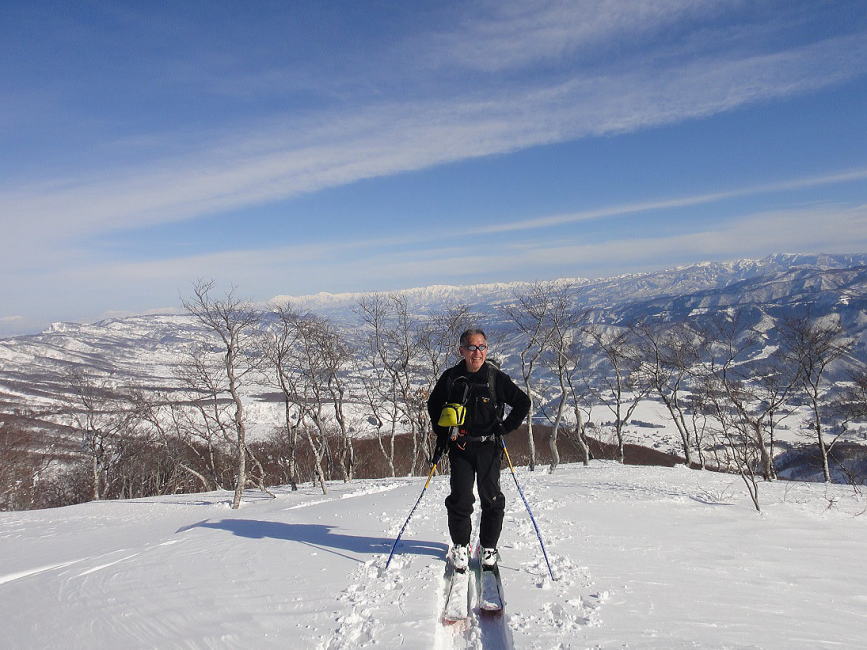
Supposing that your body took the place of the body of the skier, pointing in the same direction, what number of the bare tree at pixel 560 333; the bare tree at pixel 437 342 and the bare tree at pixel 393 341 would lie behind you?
3

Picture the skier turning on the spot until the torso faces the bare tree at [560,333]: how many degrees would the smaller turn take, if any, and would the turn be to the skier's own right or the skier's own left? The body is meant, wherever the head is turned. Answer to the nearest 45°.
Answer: approximately 180°

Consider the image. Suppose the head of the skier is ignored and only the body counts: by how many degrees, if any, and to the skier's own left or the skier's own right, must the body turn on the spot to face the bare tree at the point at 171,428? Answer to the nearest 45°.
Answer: approximately 135° to the skier's own right

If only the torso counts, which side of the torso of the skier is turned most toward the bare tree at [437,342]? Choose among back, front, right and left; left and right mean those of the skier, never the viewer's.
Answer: back

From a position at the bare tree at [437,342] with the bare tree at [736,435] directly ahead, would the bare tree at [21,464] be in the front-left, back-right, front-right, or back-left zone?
back-right

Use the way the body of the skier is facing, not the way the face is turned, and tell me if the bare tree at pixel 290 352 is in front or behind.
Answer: behind

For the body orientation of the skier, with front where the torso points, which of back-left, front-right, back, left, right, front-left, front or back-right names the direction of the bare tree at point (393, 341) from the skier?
back

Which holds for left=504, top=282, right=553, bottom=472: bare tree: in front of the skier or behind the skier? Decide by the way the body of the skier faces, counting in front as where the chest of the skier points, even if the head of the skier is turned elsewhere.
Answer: behind

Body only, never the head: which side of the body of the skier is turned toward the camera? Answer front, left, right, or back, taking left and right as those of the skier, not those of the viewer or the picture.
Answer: front

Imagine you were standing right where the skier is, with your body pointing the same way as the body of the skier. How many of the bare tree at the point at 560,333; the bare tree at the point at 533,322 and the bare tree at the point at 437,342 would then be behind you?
3

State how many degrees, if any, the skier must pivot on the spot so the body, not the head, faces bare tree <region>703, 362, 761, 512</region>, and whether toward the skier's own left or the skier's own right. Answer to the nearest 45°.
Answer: approximately 135° to the skier's own left
